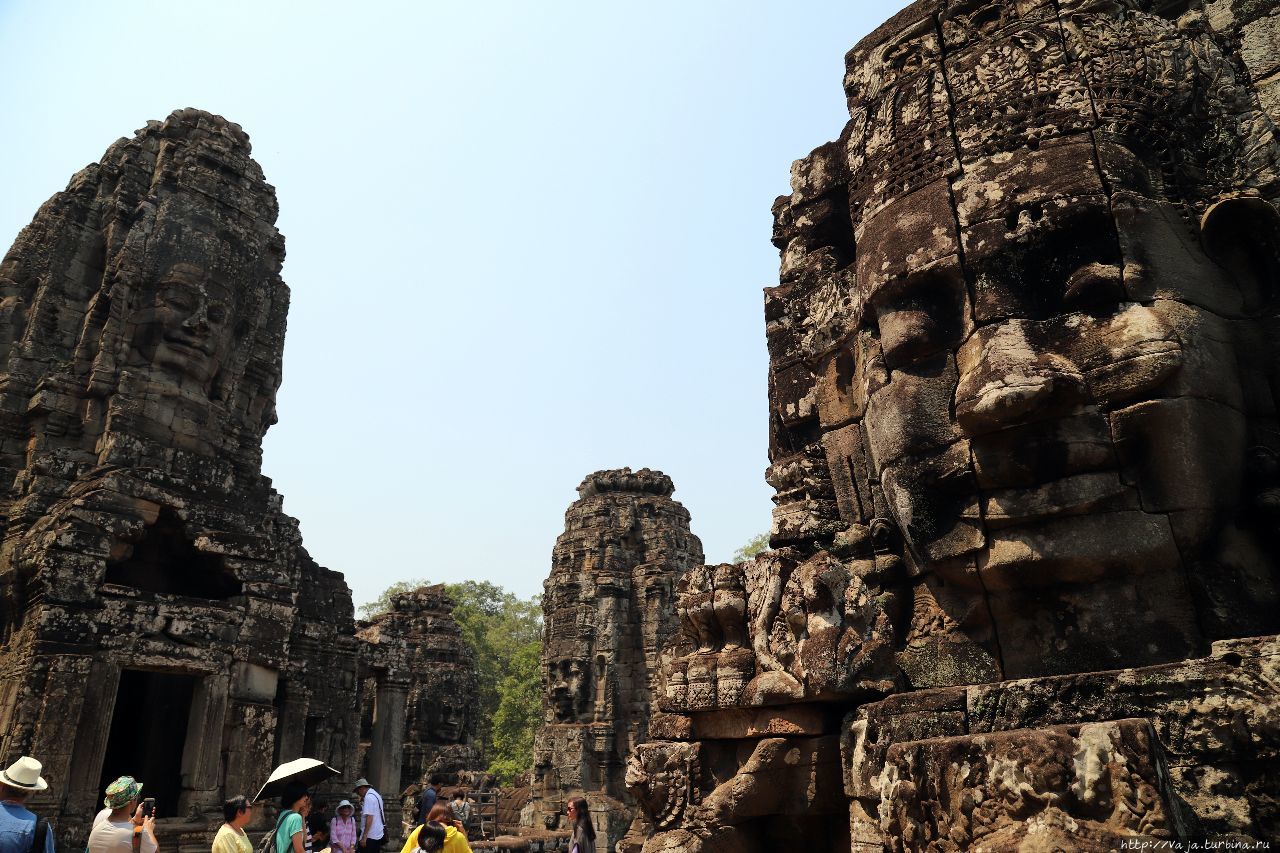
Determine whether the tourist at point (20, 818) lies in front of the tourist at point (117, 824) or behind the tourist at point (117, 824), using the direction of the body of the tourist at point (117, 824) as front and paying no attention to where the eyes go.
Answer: behind

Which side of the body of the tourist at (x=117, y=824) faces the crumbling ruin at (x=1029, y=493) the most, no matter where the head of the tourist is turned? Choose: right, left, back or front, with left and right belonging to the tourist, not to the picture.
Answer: right

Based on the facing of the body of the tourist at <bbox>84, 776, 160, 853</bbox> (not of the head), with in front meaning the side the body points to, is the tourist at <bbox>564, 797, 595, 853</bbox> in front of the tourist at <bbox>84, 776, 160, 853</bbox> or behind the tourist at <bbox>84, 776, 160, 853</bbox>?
in front

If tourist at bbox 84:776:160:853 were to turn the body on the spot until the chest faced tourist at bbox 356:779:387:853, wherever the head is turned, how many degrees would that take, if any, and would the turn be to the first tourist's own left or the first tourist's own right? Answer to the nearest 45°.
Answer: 0° — they already face them

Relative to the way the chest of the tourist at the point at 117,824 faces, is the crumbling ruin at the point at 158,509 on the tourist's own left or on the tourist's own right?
on the tourist's own left

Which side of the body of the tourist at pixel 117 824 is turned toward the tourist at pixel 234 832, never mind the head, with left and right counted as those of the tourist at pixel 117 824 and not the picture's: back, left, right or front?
right

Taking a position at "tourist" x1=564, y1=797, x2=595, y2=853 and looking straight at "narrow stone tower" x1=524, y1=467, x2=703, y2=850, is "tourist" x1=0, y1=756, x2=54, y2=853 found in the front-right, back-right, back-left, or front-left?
back-left

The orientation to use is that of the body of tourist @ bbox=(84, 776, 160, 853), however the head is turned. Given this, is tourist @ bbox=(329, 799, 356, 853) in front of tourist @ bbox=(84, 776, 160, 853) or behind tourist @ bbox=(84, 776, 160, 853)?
in front

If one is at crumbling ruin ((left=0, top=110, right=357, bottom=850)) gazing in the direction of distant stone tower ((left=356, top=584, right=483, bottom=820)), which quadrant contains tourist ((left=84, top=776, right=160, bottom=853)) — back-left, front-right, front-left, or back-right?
back-right
